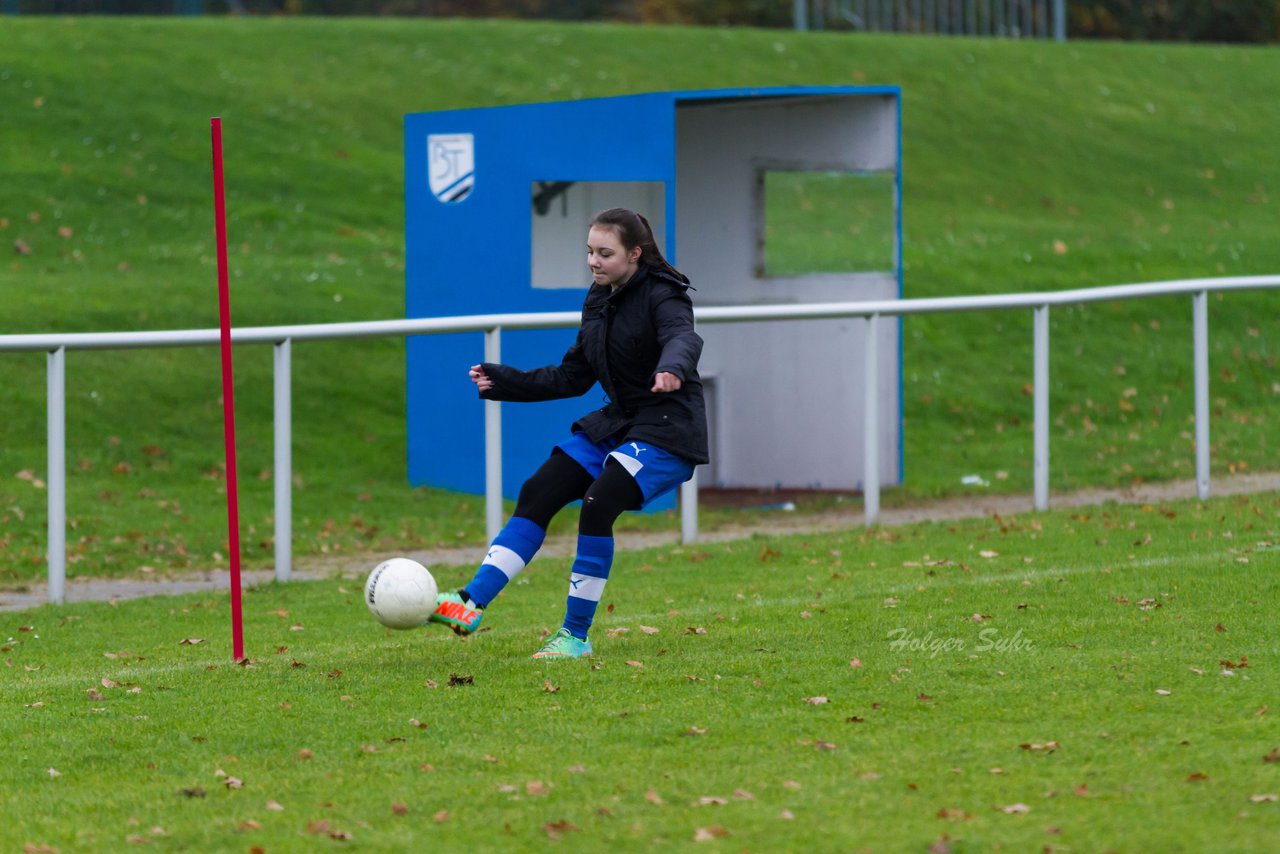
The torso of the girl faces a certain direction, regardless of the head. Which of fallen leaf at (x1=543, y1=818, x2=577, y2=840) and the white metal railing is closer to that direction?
the fallen leaf

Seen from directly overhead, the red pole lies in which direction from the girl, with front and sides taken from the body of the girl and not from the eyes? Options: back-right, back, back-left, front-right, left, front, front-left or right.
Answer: front-right

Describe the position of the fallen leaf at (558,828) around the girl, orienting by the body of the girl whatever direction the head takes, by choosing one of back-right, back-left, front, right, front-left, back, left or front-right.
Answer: front-left

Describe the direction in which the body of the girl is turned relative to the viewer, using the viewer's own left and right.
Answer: facing the viewer and to the left of the viewer

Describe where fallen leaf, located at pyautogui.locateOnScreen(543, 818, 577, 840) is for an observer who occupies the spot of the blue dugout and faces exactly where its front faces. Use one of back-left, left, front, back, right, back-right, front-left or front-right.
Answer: front-right

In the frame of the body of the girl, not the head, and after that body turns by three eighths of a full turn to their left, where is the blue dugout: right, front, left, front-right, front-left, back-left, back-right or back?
left

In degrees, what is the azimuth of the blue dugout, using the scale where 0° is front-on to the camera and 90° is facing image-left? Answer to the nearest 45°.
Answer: approximately 315°

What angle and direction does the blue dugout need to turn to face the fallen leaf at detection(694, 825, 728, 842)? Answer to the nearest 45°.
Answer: approximately 45° to its right
